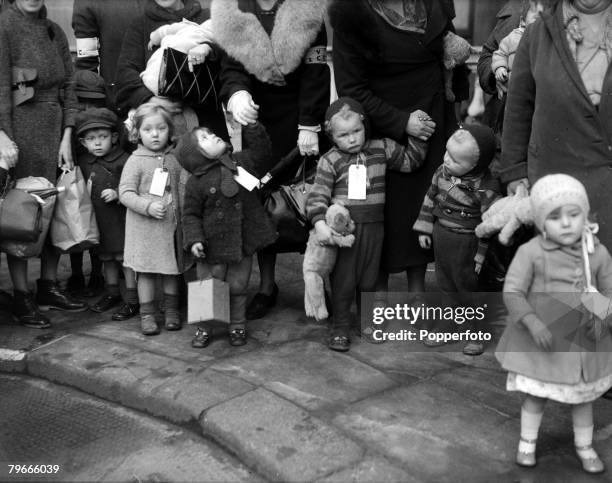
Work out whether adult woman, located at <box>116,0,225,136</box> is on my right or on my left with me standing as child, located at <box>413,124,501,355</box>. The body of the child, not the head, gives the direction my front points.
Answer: on my right

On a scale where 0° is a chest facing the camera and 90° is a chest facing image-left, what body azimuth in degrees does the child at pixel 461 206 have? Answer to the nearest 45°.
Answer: approximately 45°

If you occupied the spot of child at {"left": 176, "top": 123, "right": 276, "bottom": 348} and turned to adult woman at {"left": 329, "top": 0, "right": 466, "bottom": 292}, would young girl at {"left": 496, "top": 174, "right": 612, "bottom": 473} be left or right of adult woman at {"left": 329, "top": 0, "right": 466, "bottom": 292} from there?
right
